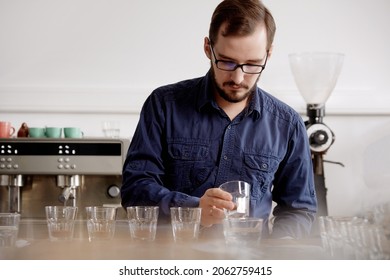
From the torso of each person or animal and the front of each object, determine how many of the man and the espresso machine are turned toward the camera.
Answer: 2

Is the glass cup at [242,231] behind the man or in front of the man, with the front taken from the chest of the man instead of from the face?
in front

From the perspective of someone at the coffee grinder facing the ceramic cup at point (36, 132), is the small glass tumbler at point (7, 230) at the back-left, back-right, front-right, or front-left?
front-left

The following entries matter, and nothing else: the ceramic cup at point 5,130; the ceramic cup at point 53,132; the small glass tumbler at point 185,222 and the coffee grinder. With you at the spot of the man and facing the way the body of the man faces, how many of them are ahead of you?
1

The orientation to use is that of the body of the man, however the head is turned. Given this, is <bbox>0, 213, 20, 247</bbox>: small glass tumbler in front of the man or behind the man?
in front

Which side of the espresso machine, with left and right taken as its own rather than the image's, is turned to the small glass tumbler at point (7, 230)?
front

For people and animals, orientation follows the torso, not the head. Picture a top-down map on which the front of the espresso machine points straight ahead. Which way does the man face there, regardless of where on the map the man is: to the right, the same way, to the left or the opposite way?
the same way

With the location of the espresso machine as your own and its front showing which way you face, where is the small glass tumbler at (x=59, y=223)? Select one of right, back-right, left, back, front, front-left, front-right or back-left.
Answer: front

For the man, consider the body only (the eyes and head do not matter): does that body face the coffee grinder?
no

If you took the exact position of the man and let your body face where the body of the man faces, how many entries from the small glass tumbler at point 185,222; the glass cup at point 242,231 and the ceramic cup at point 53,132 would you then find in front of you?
2

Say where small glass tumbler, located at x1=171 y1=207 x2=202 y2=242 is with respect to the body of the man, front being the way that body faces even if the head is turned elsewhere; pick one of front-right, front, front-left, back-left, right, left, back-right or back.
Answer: front

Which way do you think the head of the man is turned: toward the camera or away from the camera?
toward the camera

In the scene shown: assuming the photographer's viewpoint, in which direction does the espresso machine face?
facing the viewer

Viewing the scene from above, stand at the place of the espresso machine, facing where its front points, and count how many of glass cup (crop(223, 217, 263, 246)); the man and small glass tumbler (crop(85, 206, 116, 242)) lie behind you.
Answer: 0
